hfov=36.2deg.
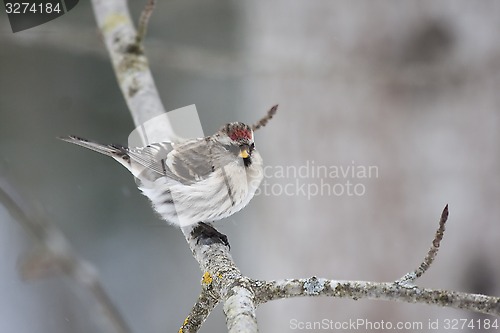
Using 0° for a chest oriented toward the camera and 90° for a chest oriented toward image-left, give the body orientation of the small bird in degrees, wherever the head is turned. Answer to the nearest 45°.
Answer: approximately 315°
